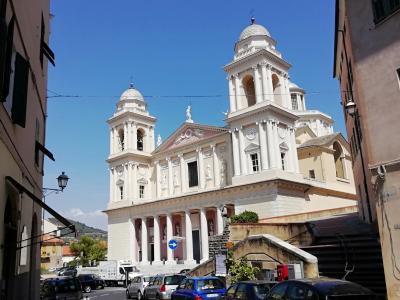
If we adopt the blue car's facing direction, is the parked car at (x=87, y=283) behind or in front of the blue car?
in front

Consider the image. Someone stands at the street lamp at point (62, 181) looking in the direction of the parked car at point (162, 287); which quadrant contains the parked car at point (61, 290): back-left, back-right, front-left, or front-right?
front-left

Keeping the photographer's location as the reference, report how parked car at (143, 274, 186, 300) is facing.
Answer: facing away from the viewer and to the left of the viewer

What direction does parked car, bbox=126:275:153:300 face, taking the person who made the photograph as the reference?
facing away from the viewer and to the left of the viewer

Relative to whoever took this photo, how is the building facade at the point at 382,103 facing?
facing the viewer and to the left of the viewer

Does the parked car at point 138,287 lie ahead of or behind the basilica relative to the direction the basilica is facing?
ahead

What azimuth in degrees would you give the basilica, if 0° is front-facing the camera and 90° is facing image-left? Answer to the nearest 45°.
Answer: approximately 45°

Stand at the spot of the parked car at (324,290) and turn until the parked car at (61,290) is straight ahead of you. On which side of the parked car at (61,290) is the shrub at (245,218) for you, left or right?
right

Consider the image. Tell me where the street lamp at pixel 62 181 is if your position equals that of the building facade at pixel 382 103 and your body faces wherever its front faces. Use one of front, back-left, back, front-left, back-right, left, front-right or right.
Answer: front-right
